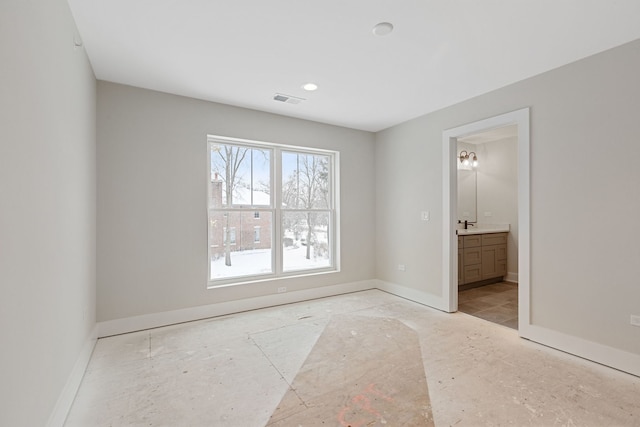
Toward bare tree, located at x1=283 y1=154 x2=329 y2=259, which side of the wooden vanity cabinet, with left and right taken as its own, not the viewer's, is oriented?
back

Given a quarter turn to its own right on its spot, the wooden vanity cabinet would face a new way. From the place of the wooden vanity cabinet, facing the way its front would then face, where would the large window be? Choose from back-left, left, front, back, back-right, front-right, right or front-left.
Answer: front

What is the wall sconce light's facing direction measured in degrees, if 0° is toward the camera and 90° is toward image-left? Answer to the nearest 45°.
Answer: approximately 315°
